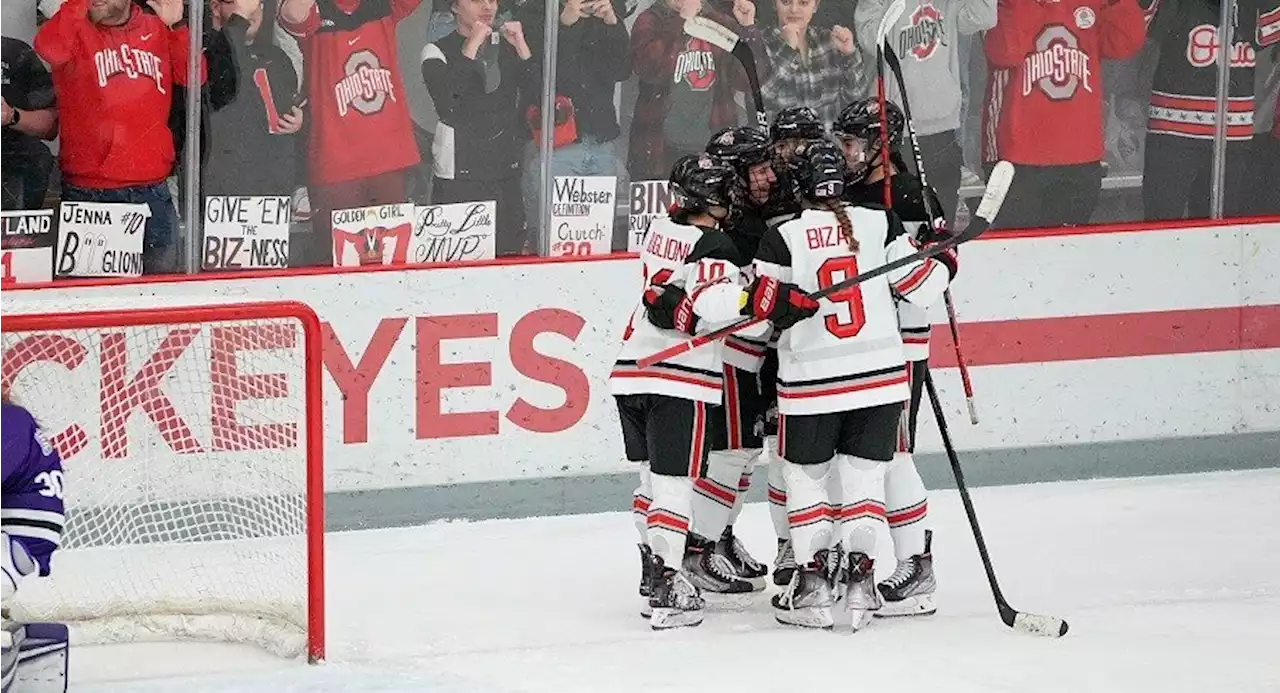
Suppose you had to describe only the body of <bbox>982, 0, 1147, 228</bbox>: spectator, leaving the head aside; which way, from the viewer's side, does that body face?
toward the camera

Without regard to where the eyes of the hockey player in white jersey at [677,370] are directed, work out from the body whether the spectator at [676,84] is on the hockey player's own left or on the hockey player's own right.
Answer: on the hockey player's own left

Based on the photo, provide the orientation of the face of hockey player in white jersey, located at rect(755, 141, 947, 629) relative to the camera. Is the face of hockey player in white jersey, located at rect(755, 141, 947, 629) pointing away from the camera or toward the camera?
away from the camera

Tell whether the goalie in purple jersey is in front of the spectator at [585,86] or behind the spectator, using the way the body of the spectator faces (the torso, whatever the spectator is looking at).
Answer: in front

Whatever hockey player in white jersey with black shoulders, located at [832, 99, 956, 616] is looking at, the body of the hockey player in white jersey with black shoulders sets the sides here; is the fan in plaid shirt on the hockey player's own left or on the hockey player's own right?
on the hockey player's own right

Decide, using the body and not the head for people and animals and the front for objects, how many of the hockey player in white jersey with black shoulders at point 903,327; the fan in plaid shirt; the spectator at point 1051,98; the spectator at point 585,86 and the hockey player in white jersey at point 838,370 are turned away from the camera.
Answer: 1

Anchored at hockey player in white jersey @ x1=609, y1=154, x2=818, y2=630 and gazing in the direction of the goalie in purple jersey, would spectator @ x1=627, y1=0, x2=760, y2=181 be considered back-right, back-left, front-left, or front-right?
back-right

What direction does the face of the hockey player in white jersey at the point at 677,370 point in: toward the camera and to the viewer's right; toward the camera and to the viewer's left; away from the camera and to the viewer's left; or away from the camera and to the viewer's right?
away from the camera and to the viewer's right

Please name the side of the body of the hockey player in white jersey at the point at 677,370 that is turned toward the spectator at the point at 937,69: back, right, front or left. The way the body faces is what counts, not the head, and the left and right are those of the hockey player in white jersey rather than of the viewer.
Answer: front

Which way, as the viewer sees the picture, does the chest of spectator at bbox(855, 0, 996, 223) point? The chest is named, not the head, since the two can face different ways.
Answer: toward the camera

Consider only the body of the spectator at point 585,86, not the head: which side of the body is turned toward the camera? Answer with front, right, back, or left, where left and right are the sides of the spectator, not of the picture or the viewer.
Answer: front

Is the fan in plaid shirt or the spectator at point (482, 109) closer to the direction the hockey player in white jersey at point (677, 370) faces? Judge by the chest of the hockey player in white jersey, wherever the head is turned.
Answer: the fan in plaid shirt

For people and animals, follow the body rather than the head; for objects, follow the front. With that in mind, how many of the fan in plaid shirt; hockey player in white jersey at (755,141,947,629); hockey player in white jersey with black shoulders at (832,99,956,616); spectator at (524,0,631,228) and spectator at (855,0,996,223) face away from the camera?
1

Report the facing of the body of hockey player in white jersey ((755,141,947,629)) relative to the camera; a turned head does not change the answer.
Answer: away from the camera

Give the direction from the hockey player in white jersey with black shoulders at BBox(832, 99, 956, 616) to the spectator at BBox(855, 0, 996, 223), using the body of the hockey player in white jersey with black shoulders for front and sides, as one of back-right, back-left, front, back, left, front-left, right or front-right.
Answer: back-right
